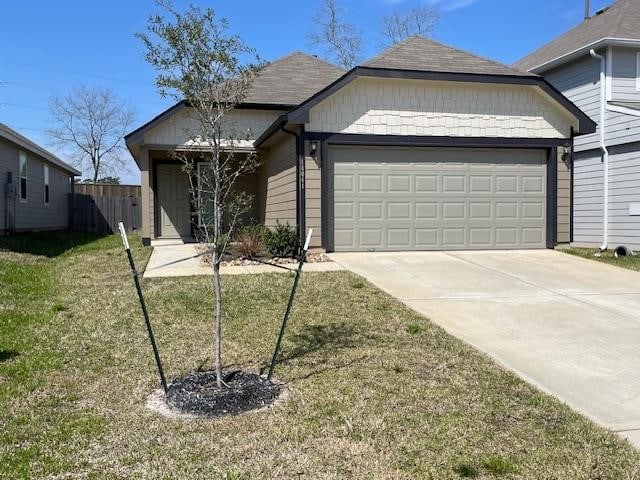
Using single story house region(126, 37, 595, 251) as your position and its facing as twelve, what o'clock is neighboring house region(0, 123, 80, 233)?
The neighboring house is roughly at 4 o'clock from the single story house.

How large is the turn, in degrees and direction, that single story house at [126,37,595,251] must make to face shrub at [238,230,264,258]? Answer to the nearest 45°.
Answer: approximately 90° to its right

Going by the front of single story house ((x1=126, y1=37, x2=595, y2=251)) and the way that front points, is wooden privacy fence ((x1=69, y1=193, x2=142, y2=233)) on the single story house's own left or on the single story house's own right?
on the single story house's own right

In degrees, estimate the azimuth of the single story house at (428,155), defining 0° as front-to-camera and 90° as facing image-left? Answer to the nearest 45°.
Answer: approximately 0°

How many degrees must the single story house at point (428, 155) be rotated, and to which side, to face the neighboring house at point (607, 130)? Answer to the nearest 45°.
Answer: approximately 135° to its left

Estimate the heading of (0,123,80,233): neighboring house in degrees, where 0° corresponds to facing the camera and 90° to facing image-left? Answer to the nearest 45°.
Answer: approximately 0°

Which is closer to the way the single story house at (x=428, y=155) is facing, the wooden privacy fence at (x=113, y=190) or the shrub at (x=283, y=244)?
the shrub

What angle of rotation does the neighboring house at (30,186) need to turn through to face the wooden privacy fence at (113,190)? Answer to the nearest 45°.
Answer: approximately 135° to its left

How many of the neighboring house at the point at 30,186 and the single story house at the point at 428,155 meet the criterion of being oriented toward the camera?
2

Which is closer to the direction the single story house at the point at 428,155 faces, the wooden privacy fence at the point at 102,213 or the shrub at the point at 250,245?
the shrub
